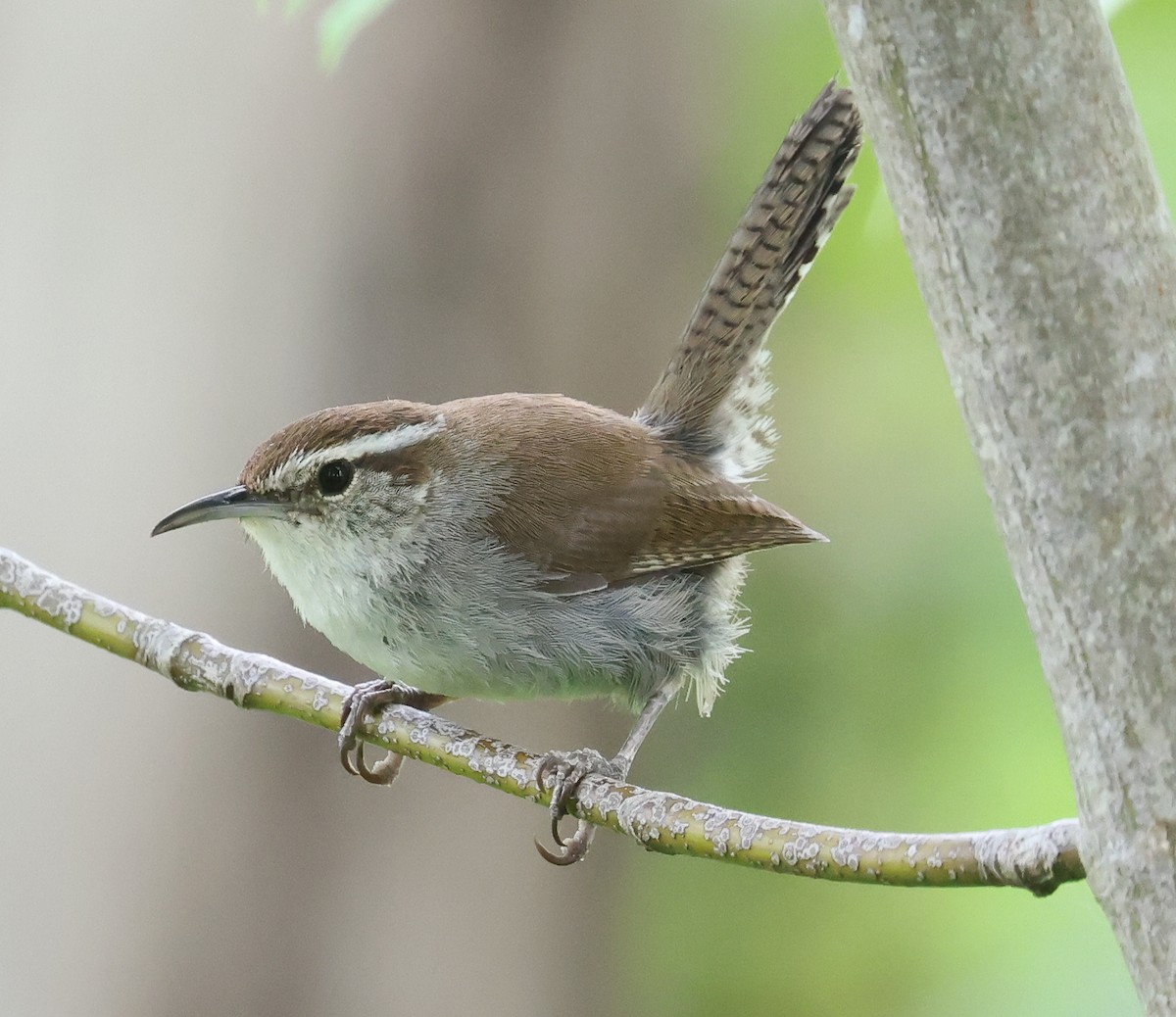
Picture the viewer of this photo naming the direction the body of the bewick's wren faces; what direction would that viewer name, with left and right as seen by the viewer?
facing to the left of the viewer
